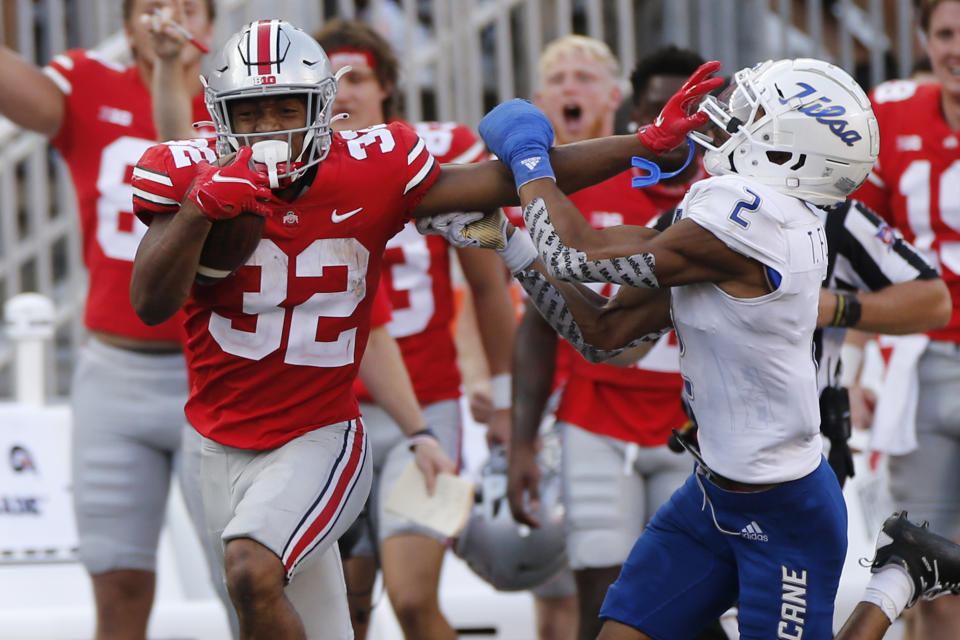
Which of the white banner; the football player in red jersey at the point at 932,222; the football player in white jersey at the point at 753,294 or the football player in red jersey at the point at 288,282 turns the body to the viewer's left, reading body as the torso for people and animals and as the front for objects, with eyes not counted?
the football player in white jersey

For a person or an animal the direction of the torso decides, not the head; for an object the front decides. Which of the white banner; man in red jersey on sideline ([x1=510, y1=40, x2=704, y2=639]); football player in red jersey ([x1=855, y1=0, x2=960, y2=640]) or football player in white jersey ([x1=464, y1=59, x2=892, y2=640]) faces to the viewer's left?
the football player in white jersey

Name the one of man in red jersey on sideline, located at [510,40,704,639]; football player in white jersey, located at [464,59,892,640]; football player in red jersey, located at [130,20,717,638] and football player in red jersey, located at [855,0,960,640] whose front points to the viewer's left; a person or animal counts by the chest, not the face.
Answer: the football player in white jersey

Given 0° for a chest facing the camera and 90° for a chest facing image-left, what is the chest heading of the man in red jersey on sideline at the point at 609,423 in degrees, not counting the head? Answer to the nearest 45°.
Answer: approximately 0°

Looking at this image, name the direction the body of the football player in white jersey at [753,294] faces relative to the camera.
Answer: to the viewer's left

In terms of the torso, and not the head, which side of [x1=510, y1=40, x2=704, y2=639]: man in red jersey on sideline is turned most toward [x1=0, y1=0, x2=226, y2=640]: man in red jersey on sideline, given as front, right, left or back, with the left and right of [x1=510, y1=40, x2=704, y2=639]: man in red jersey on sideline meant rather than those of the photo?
right

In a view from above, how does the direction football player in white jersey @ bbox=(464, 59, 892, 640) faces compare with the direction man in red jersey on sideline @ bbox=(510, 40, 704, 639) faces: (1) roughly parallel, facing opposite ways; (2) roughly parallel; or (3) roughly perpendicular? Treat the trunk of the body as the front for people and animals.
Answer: roughly perpendicular

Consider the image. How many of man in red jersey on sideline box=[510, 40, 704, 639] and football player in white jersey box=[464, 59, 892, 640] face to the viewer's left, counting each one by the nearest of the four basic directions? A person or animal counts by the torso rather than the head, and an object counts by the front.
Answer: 1
